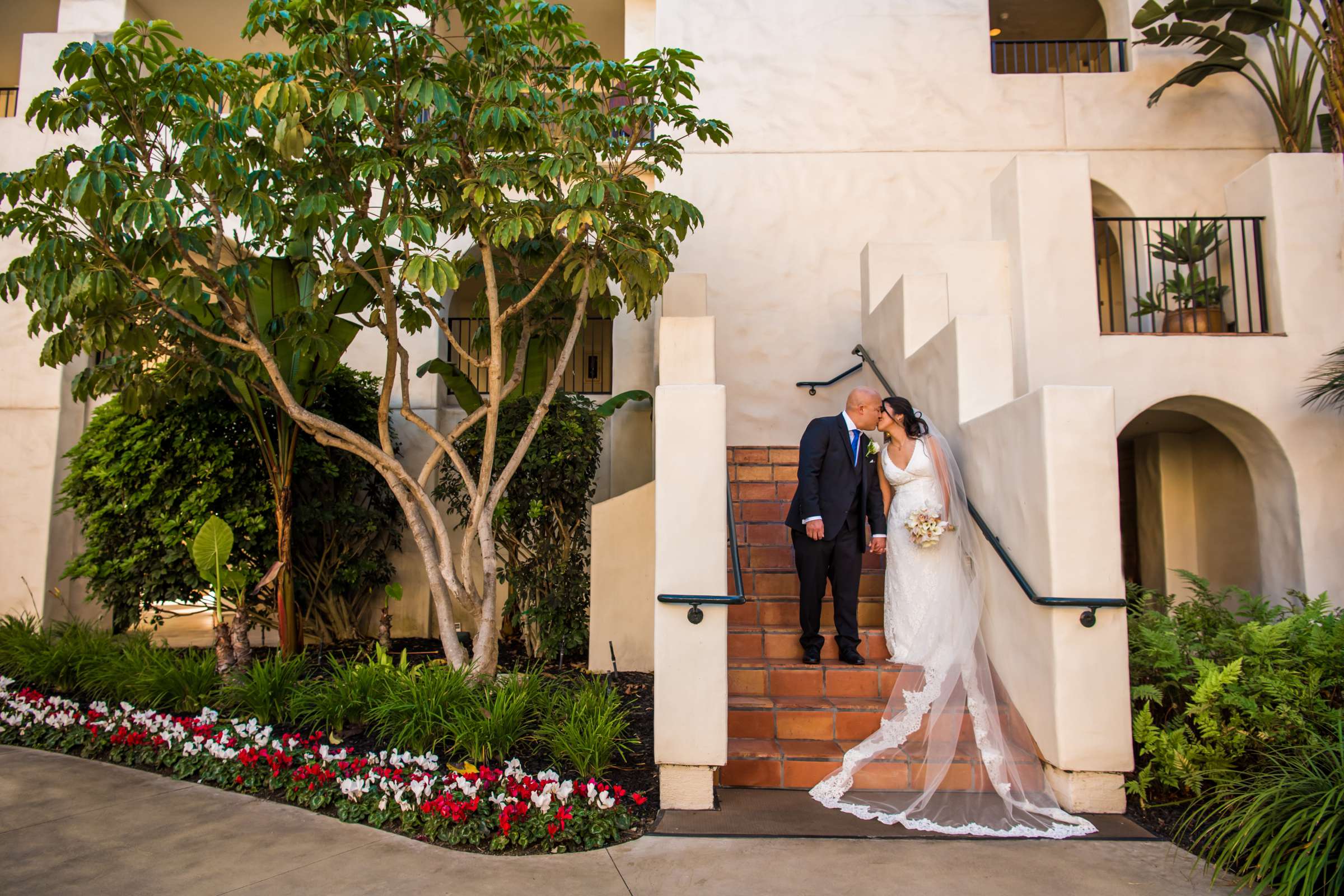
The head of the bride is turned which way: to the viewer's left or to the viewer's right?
to the viewer's left

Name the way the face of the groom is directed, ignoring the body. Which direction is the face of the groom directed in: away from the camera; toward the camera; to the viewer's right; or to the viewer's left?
to the viewer's right

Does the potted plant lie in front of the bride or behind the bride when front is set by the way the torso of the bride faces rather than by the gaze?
behind

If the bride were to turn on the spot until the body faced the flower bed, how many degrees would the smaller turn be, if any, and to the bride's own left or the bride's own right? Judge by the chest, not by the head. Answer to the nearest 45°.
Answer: approximately 45° to the bride's own right

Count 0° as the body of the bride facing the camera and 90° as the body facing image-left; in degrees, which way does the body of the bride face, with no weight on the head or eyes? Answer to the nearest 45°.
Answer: approximately 45°

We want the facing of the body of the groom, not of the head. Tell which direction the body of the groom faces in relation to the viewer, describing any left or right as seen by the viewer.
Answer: facing the viewer and to the right of the viewer

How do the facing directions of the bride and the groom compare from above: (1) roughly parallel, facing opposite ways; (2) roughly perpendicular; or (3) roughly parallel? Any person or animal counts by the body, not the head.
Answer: roughly perpendicular

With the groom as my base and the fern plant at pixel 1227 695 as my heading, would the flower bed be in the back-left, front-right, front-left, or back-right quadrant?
back-right

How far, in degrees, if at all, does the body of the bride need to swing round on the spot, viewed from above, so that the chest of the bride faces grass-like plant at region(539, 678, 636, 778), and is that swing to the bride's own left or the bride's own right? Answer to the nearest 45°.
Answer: approximately 45° to the bride's own right

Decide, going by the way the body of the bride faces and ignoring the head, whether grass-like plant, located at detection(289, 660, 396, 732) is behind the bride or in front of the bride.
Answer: in front

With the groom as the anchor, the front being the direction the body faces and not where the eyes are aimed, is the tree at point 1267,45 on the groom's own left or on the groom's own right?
on the groom's own left

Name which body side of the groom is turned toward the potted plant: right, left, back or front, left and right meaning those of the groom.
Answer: left
